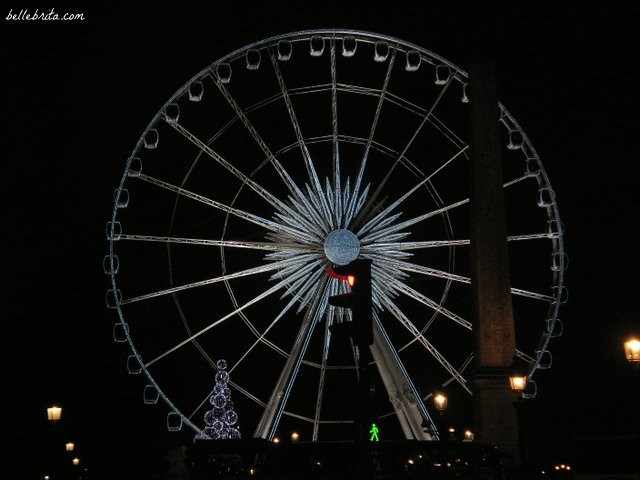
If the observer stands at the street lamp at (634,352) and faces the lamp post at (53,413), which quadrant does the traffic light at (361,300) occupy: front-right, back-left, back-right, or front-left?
front-left

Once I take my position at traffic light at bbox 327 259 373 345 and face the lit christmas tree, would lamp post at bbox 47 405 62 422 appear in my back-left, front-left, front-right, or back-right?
front-left

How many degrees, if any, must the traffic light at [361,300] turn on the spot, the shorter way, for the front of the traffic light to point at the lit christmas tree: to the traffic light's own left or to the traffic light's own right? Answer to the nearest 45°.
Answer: approximately 90° to the traffic light's own right

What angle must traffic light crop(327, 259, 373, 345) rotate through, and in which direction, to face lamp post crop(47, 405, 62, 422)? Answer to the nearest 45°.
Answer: approximately 45° to its right
